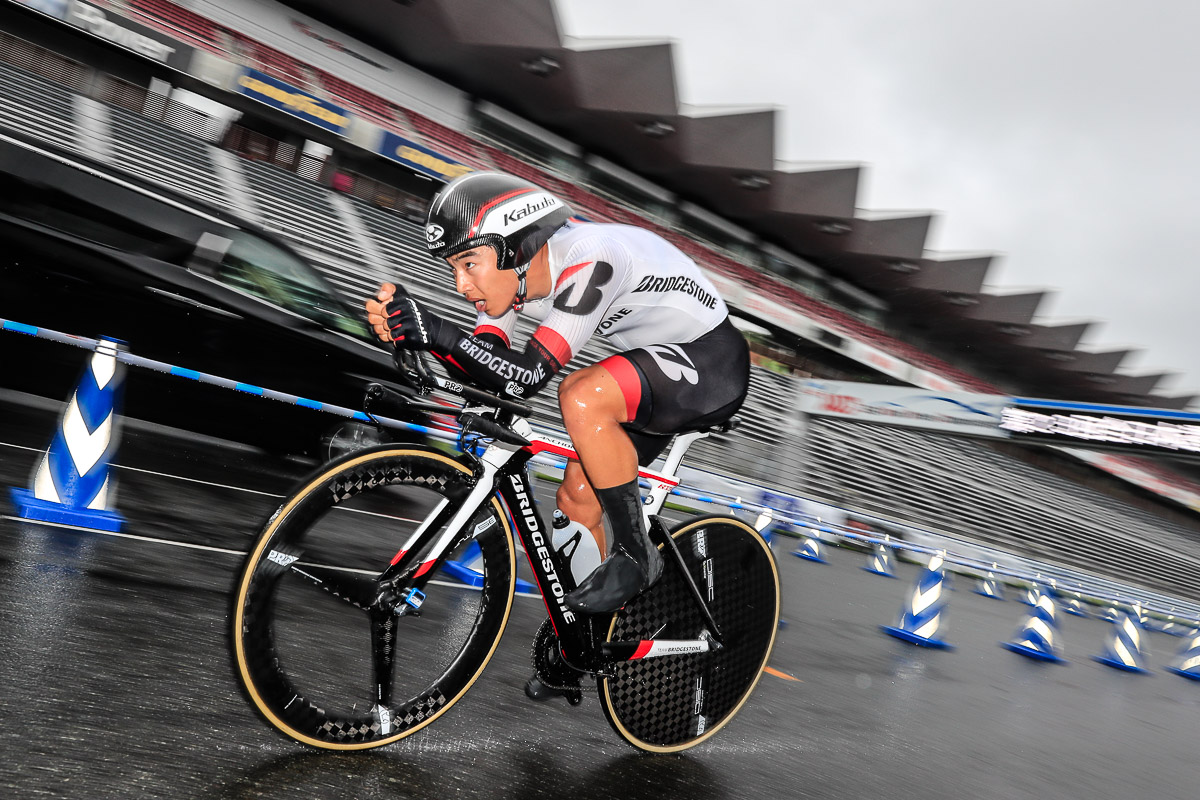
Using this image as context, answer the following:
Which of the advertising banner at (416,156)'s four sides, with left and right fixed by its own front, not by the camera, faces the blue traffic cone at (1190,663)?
left

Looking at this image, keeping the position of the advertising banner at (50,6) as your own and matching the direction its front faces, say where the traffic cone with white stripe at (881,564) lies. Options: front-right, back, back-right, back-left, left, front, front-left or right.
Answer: left

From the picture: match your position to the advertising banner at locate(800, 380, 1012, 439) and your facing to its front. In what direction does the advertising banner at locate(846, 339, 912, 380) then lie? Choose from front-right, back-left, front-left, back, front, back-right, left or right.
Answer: back-right

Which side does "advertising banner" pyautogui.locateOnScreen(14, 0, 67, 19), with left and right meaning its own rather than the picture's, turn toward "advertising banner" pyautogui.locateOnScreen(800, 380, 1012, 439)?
left

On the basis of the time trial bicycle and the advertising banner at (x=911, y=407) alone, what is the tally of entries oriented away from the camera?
0

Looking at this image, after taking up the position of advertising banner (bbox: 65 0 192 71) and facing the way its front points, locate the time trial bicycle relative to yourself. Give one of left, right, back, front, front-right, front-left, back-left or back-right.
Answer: front-left

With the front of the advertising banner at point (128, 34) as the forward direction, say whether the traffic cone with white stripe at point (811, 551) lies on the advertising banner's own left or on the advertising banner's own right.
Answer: on the advertising banner's own left
